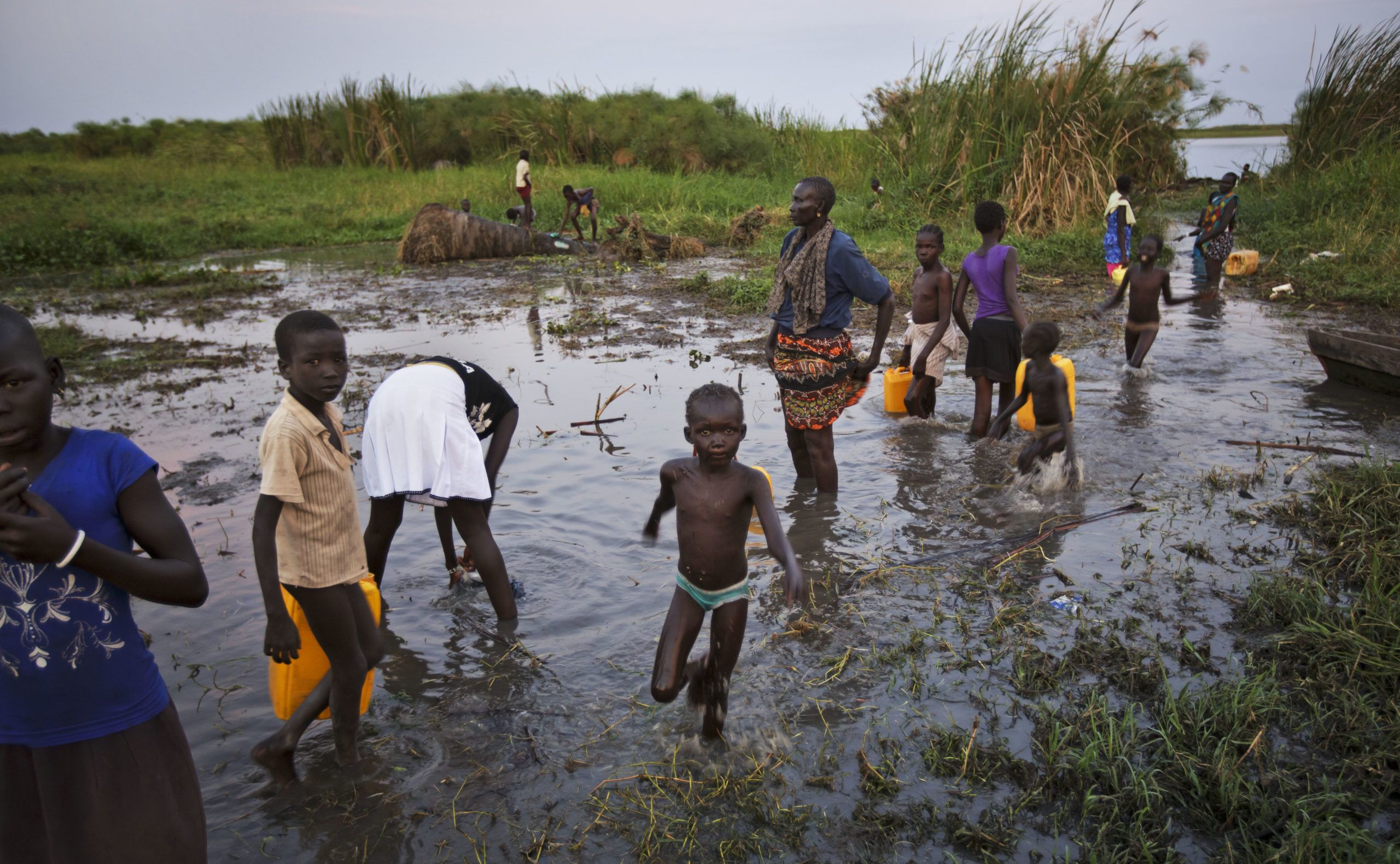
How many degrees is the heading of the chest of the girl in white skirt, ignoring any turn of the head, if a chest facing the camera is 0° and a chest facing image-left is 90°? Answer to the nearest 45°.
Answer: approximately 225°

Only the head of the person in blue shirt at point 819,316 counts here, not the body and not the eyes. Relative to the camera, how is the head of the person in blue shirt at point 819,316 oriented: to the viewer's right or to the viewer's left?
to the viewer's left

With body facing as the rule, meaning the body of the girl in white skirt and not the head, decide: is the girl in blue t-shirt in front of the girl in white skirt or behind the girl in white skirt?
behind

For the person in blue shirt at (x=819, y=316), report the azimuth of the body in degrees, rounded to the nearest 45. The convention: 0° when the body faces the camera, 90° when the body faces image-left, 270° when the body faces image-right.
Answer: approximately 45°

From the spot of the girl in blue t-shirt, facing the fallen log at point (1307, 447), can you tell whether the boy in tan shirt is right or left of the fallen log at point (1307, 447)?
left

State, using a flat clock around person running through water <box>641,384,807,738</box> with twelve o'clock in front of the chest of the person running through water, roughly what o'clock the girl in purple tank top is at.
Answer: The girl in purple tank top is roughly at 7 o'clock from the person running through water.

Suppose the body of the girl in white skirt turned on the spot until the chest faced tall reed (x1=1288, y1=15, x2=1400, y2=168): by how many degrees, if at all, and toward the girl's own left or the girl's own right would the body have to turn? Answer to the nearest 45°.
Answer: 0° — they already face it

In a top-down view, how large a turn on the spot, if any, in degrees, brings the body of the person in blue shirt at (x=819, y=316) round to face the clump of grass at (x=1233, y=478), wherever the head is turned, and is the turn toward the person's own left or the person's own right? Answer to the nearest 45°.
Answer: approximately 135° to the person's own left

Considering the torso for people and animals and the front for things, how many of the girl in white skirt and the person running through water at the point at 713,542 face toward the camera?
1

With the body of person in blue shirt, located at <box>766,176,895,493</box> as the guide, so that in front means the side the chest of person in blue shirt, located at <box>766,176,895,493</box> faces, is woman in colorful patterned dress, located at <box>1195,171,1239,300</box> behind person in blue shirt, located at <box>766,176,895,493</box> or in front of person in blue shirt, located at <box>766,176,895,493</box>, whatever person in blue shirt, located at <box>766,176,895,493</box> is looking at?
behind

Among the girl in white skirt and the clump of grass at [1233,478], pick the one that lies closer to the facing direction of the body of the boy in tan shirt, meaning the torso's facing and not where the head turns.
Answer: the clump of grass

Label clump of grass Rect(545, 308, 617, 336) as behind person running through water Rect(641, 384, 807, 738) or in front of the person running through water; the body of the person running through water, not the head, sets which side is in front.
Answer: behind
